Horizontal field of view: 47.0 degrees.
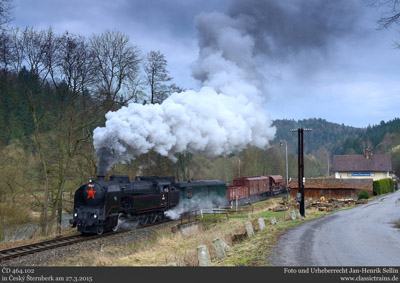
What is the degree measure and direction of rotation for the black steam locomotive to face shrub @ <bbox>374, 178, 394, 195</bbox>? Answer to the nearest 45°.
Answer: approximately 180°

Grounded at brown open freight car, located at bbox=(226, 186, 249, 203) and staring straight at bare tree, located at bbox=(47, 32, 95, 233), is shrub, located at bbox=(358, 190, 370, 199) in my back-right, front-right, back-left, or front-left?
back-left

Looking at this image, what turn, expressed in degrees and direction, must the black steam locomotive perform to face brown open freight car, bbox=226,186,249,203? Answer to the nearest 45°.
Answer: approximately 180°

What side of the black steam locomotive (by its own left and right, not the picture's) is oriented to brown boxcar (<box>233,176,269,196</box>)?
back

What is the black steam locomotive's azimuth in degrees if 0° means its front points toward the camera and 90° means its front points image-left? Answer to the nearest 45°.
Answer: approximately 45°

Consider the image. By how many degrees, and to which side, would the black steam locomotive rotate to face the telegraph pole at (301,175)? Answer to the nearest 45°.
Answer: approximately 135° to its left
